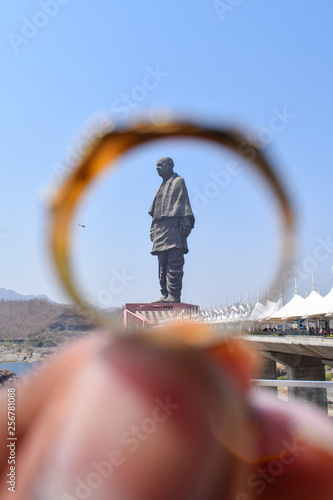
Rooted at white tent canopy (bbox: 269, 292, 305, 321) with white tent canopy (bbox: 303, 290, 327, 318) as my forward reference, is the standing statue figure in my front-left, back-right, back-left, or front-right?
back-left

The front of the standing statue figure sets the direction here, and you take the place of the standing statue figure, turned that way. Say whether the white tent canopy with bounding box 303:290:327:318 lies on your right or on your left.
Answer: on your left

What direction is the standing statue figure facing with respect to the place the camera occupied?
facing the viewer and to the left of the viewer

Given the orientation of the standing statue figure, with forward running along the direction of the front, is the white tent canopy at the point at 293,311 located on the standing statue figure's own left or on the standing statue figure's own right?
on the standing statue figure's own left
